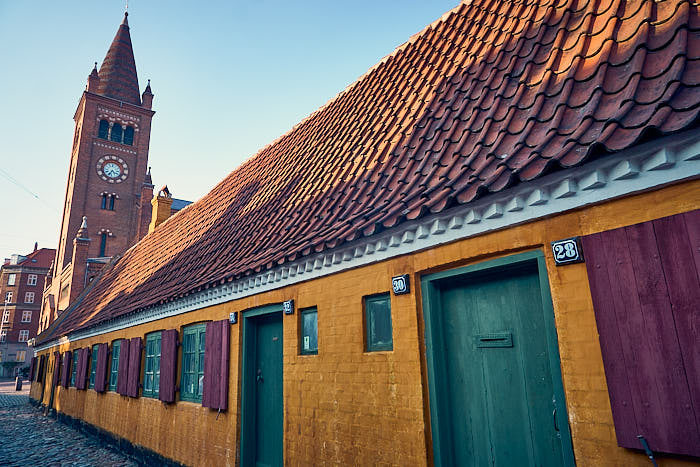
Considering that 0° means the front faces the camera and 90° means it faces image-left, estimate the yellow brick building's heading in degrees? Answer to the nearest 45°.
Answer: approximately 45°

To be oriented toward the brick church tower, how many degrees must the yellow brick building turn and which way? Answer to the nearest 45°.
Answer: approximately 90° to its right
